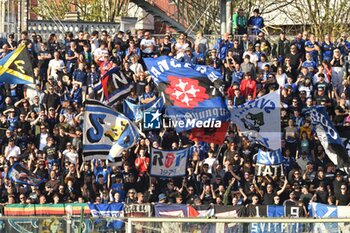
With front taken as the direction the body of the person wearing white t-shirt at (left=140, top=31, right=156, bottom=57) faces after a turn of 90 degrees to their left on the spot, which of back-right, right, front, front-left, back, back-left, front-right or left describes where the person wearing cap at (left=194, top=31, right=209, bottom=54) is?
front

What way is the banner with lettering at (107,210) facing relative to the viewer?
toward the camera

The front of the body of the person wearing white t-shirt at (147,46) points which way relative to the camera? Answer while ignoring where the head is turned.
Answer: toward the camera

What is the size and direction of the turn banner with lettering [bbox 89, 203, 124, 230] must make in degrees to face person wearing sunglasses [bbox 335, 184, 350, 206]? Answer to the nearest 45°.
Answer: approximately 90° to its left

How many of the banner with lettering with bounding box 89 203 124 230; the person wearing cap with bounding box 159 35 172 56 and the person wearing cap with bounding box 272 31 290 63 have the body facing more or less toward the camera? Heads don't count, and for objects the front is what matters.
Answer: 3
